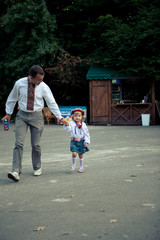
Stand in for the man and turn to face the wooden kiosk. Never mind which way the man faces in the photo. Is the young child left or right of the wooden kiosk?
right

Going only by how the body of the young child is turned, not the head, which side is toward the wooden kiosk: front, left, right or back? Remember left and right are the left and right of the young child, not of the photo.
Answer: back

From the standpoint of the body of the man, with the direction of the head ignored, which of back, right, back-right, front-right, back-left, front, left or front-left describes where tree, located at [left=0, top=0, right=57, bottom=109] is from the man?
back

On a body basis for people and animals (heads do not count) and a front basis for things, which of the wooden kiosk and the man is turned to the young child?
the wooden kiosk

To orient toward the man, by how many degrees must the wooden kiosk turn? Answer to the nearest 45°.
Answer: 0° — it already faces them

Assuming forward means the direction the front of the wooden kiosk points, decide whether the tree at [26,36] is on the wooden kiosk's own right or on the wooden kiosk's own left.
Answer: on the wooden kiosk's own right

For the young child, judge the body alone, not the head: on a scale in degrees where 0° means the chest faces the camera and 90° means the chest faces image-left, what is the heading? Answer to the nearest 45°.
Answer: approximately 0°

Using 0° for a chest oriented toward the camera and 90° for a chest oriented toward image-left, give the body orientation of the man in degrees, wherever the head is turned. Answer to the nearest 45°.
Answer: approximately 0°

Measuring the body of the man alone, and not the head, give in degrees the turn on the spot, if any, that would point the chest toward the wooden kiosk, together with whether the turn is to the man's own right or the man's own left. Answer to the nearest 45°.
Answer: approximately 180°

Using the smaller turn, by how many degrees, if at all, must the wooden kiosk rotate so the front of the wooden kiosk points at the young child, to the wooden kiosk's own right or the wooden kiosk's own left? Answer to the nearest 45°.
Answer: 0° — it already faces them

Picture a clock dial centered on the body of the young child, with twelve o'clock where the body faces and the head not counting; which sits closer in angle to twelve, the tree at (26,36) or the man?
the man
